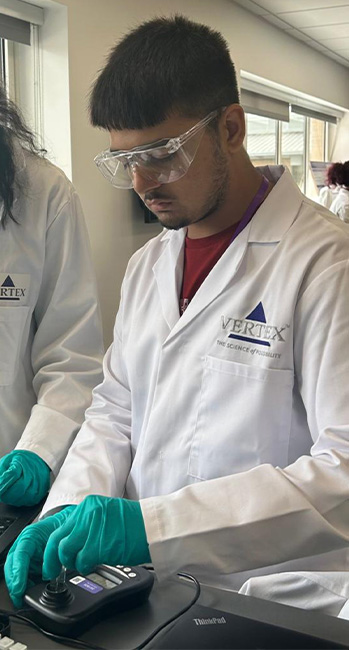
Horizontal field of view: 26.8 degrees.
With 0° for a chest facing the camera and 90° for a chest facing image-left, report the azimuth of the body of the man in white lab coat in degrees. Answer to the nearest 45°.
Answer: approximately 45°

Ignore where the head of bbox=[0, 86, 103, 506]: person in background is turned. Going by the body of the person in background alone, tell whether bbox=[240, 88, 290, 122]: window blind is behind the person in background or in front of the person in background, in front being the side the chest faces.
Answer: behind

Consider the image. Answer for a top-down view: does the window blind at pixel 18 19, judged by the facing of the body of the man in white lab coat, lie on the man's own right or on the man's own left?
on the man's own right

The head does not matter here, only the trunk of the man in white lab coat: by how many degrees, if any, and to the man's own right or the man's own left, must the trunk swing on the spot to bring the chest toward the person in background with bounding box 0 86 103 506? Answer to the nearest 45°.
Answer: approximately 90° to the man's own right

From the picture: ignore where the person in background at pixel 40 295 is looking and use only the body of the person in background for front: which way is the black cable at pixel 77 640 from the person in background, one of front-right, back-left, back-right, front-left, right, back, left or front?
front-left

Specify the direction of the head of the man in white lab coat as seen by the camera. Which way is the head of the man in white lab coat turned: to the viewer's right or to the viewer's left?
to the viewer's left

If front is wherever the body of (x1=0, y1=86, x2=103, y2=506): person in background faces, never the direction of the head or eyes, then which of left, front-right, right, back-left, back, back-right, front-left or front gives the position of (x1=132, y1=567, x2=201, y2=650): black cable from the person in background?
front-left

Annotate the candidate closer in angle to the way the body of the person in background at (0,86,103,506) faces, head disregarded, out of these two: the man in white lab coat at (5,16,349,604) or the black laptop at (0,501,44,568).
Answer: the black laptop
